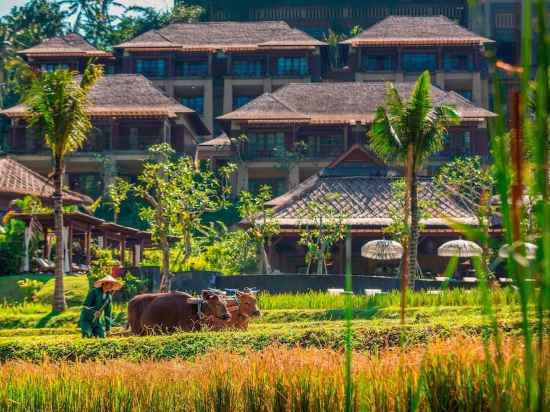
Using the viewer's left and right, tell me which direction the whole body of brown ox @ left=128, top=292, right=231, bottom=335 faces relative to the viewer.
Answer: facing to the right of the viewer

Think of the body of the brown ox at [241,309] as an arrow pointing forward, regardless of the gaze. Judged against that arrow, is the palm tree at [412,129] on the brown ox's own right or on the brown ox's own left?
on the brown ox's own left

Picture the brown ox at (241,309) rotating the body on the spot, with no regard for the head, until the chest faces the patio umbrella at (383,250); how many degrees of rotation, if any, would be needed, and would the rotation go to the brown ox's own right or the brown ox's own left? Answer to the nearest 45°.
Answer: approximately 90° to the brown ox's own left

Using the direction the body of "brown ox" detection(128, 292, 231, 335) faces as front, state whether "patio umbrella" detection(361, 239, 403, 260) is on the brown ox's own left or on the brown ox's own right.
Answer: on the brown ox's own left

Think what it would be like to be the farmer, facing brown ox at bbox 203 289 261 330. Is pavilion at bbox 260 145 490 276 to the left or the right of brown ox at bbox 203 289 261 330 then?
left

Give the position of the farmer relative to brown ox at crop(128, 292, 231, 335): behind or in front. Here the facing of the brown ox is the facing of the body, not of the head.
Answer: behind

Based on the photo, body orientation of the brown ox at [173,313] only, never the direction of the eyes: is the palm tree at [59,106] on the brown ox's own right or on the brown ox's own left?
on the brown ox's own left

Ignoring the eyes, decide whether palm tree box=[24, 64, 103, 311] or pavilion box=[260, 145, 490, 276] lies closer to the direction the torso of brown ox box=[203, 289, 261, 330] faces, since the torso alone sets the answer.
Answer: the pavilion

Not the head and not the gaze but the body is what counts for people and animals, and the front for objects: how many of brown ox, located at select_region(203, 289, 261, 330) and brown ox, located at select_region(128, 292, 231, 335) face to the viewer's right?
2

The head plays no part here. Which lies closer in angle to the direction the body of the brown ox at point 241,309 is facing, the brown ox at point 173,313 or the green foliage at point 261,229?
the green foliage

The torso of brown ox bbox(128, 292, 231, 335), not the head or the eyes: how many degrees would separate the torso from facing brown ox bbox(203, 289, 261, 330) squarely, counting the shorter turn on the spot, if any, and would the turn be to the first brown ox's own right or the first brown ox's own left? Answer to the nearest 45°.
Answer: approximately 45° to the first brown ox's own left

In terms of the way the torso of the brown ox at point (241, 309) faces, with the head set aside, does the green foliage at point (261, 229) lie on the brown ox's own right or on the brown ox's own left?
on the brown ox's own left

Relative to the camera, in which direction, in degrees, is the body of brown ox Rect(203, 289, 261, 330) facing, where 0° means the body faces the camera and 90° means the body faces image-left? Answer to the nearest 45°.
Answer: approximately 270°
